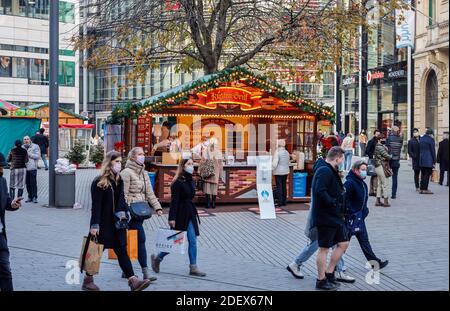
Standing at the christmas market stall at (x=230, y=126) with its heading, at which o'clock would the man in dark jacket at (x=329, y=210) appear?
The man in dark jacket is roughly at 12 o'clock from the christmas market stall.

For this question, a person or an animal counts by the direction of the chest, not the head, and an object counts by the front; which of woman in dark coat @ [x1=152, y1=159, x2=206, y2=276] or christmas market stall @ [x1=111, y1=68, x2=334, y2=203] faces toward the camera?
the christmas market stall

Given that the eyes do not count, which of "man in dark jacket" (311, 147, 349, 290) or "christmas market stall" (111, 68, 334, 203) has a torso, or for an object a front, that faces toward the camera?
the christmas market stall

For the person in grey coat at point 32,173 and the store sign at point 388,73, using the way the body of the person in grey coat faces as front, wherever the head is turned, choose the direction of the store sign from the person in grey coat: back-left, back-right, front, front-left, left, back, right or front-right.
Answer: back

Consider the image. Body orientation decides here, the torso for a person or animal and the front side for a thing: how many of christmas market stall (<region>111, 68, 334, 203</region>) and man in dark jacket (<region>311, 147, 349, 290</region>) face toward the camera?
1

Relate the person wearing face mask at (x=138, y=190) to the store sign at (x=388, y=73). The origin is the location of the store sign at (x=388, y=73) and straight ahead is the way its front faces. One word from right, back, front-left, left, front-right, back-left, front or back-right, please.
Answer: front-left

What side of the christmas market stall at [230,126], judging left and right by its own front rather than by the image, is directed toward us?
front
